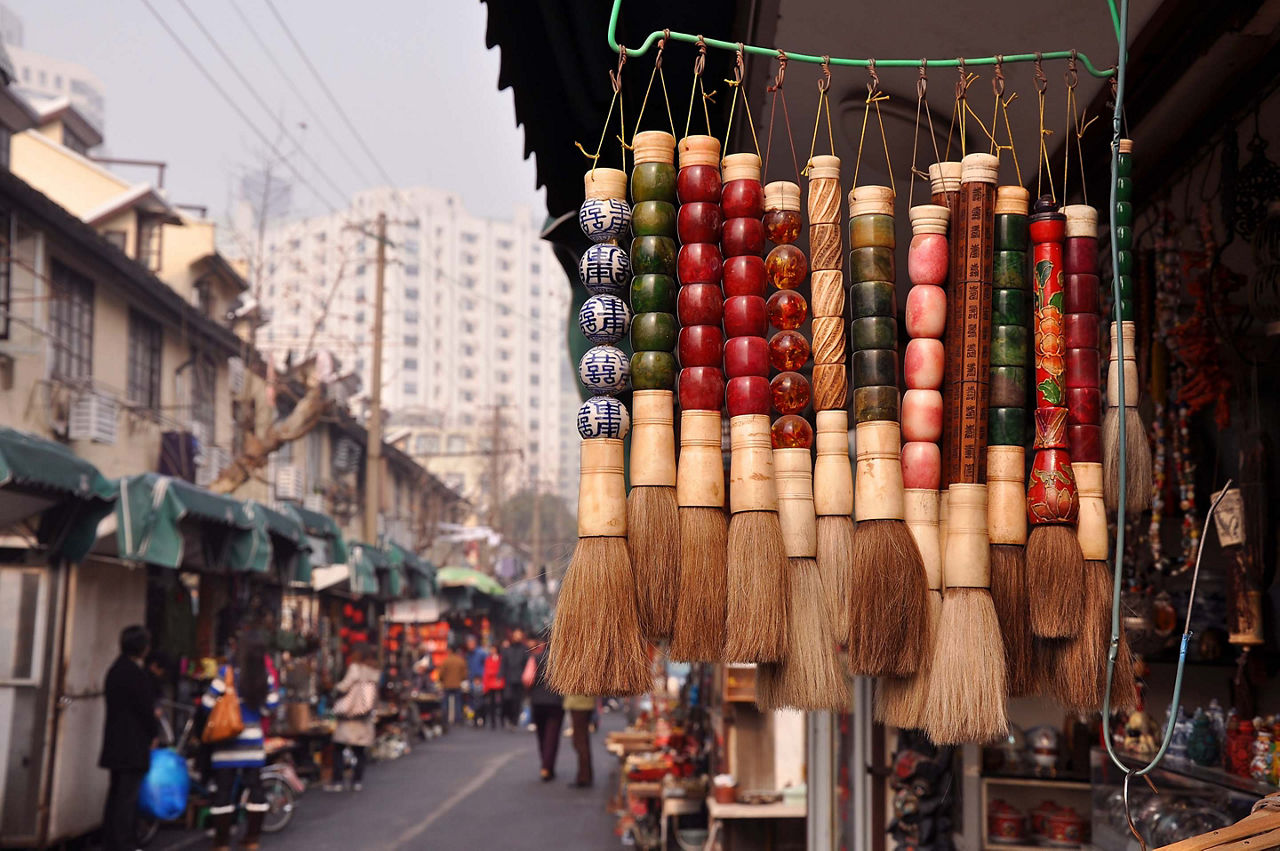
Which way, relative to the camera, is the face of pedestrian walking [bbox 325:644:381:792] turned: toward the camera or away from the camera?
away from the camera

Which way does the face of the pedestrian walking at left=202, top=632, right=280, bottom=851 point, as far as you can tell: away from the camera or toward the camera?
away from the camera

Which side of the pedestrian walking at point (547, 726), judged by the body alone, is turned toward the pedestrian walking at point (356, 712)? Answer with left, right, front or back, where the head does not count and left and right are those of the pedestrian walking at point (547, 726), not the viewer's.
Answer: left

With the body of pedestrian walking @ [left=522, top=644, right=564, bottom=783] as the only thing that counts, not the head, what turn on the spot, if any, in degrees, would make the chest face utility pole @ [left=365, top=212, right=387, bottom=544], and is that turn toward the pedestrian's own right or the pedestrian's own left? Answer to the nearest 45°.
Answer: approximately 45° to the pedestrian's own left

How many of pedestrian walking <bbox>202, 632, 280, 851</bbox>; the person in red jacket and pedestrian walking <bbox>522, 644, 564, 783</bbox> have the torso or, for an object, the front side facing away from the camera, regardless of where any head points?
2

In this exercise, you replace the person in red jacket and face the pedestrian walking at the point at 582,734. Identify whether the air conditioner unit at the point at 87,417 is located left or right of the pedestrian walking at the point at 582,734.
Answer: right

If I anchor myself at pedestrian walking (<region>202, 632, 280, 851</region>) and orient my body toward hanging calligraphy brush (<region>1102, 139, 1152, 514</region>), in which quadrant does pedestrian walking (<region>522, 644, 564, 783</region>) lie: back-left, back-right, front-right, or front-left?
back-left

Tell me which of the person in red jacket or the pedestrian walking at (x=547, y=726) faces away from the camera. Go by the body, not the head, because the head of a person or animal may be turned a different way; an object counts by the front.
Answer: the pedestrian walking

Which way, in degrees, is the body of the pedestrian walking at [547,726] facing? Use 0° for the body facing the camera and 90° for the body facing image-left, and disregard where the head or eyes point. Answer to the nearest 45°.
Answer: approximately 180°

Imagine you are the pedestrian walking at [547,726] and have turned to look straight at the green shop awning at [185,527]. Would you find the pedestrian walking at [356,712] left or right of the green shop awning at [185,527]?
right

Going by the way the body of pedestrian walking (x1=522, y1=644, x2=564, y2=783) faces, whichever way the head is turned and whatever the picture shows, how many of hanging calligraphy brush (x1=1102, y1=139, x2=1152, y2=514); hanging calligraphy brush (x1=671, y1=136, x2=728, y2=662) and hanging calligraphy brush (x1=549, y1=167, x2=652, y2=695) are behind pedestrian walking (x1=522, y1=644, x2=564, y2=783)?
3
